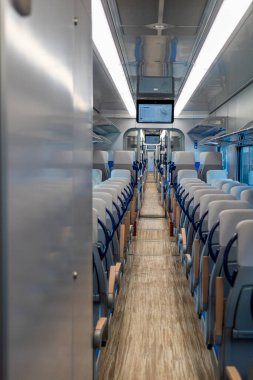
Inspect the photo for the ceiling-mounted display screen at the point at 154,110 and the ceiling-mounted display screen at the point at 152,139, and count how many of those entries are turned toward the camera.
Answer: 2

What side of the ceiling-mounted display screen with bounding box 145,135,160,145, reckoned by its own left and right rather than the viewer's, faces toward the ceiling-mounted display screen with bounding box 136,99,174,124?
front

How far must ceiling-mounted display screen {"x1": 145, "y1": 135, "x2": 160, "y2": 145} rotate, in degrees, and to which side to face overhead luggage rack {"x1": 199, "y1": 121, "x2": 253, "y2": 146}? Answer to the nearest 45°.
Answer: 0° — it already faces it

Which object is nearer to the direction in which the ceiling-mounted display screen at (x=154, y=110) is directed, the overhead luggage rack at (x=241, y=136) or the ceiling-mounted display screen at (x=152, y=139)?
the overhead luggage rack

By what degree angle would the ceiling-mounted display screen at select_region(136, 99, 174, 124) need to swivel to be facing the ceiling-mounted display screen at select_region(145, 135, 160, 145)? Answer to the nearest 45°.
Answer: approximately 180°

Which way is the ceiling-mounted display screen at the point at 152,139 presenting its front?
toward the camera

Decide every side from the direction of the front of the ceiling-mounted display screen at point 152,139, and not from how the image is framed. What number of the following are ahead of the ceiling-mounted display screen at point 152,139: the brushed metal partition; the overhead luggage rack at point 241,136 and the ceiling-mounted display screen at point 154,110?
3

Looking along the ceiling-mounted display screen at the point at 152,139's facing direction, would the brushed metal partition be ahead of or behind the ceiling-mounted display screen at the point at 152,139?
ahead

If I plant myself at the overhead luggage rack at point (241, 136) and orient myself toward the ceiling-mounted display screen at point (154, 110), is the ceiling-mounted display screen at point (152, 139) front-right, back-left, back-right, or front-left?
front-right

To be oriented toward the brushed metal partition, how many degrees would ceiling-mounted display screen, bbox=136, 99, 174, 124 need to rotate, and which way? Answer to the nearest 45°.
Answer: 0° — it already faces it

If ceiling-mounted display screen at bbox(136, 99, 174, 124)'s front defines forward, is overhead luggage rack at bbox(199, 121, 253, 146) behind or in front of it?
in front

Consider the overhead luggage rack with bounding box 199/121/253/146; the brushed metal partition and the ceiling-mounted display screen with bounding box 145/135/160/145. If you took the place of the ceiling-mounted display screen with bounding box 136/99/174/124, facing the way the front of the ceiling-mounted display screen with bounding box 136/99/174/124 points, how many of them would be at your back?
1
